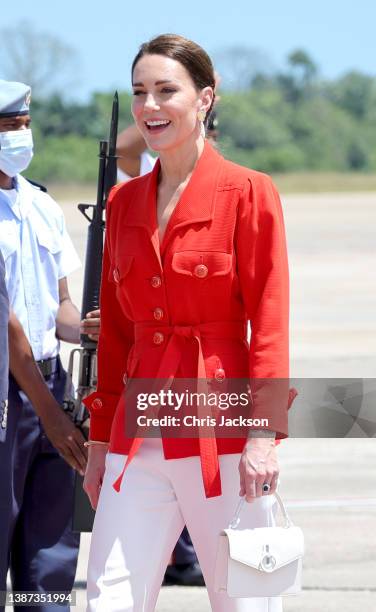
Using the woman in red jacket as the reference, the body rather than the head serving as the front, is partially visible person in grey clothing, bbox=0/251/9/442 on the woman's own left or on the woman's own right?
on the woman's own right

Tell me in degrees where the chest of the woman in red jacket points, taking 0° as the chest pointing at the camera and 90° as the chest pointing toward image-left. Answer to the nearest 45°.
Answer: approximately 45°

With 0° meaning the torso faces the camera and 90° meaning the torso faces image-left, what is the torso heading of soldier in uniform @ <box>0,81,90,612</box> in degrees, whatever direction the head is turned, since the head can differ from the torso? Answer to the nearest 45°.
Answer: approximately 315°

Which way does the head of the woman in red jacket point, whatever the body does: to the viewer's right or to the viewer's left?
to the viewer's left
